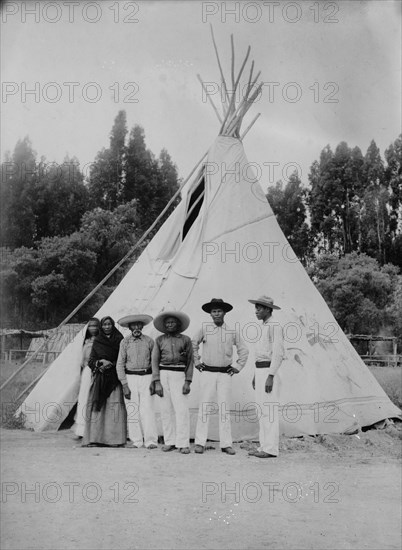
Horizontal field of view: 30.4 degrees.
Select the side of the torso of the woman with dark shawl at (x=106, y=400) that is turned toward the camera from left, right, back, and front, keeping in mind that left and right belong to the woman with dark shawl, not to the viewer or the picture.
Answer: front

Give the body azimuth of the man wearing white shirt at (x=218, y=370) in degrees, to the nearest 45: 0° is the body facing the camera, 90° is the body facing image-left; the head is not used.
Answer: approximately 0°

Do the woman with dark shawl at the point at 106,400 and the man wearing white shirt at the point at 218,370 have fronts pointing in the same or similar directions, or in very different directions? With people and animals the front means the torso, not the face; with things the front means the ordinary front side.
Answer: same or similar directions

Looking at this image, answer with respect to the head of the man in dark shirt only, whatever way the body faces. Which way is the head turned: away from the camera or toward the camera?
toward the camera

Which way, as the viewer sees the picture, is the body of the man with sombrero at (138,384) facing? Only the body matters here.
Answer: toward the camera

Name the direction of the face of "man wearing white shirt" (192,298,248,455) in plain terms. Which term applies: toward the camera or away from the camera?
toward the camera

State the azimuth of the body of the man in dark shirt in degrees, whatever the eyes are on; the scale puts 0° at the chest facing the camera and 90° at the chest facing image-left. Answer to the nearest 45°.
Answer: approximately 0°

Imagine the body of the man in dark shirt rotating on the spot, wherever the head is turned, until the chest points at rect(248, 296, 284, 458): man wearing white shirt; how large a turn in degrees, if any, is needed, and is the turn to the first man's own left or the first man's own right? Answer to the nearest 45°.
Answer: approximately 90° to the first man's own left

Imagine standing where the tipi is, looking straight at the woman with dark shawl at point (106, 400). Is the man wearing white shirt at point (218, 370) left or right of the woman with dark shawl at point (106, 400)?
left

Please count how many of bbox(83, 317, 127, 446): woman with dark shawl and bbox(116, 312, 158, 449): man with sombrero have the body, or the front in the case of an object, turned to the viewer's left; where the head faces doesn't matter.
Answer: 0

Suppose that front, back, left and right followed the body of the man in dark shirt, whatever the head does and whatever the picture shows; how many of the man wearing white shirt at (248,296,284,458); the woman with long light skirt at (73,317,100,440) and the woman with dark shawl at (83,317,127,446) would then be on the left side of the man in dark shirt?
1
